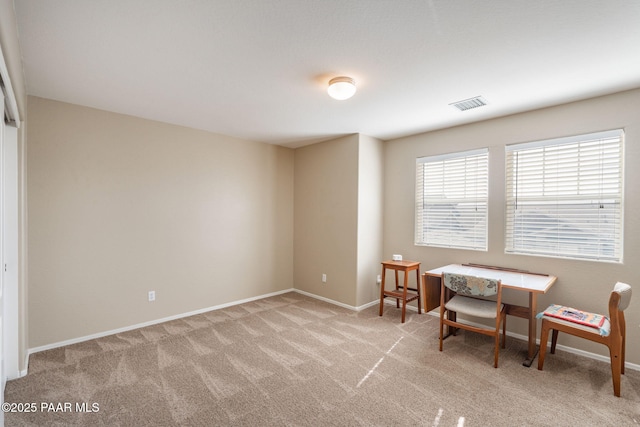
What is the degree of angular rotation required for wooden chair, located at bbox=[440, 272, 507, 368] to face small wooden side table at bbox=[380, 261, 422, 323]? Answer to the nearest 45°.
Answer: approximately 90° to its left

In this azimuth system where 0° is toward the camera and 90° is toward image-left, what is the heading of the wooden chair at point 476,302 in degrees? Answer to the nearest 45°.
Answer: approximately 225°

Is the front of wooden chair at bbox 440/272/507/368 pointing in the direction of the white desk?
yes

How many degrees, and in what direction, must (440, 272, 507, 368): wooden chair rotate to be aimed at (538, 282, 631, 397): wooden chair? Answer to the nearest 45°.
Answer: approximately 45° to its right
